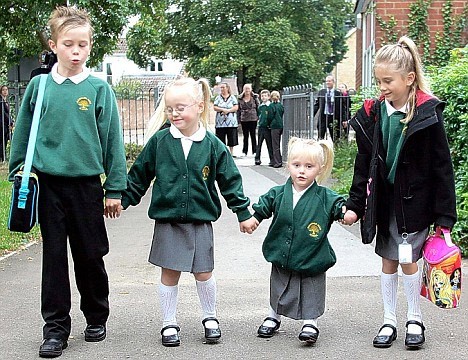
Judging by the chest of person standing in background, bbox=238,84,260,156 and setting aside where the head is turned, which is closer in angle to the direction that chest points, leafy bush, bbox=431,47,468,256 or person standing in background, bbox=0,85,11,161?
the leafy bush

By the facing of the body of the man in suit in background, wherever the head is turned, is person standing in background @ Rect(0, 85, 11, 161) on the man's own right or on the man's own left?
on the man's own right

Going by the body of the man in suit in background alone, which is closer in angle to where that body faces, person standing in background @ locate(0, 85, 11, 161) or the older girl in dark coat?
the older girl in dark coat

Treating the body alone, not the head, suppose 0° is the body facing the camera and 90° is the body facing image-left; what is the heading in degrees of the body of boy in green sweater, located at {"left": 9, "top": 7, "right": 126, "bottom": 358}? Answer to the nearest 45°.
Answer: approximately 0°

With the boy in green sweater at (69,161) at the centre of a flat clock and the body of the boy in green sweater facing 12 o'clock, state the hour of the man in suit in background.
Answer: The man in suit in background is roughly at 7 o'clock from the boy in green sweater.

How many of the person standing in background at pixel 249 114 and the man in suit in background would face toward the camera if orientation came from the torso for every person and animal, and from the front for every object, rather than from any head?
2

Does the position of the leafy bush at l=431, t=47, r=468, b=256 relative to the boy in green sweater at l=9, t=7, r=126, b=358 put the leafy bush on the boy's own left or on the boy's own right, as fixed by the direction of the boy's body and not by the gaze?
on the boy's own left

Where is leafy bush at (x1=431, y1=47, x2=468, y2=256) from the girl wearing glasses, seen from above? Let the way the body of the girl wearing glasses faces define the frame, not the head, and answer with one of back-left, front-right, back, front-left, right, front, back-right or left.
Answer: back-left

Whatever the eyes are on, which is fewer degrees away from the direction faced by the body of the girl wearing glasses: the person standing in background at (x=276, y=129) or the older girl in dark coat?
the older girl in dark coat
